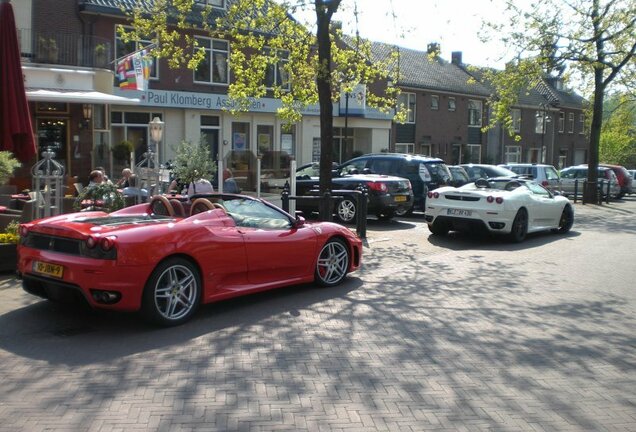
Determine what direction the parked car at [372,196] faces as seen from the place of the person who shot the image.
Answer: facing away from the viewer and to the left of the viewer

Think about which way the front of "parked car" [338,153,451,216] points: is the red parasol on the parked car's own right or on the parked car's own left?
on the parked car's own left

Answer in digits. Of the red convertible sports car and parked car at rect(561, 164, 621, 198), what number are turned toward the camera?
0

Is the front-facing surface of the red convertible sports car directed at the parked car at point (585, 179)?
yes

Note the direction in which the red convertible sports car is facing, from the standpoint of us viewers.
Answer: facing away from the viewer and to the right of the viewer

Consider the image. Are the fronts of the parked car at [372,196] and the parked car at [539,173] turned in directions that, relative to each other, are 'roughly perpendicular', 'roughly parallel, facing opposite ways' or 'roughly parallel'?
roughly parallel

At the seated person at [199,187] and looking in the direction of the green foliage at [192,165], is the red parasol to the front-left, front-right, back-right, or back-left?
back-left

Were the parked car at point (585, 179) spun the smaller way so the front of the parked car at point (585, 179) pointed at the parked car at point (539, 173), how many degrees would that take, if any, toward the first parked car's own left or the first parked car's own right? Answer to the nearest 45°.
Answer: approximately 135° to the first parked car's own left

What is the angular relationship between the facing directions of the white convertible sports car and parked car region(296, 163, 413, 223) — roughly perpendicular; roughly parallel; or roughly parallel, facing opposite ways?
roughly perpendicular

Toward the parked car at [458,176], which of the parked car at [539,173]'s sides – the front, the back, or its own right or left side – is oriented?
left

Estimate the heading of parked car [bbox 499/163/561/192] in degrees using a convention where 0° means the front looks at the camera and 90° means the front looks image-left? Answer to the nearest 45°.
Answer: approximately 135°

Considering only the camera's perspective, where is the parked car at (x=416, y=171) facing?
facing away from the viewer and to the left of the viewer
